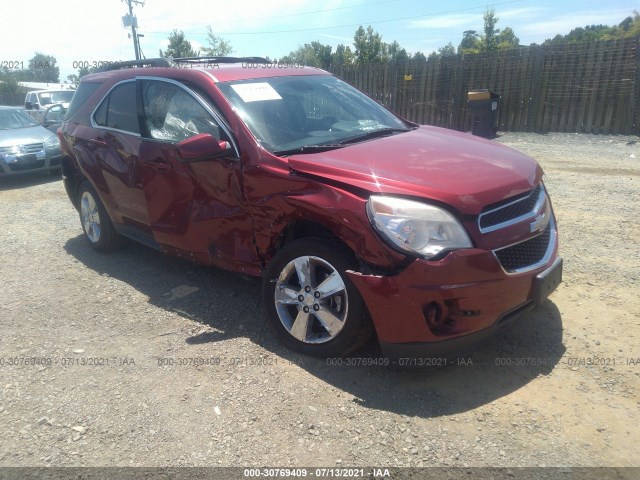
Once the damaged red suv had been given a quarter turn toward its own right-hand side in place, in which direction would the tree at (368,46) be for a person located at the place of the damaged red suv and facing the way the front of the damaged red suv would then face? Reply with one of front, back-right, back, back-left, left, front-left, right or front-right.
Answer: back-right

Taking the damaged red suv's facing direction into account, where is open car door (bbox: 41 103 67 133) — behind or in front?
behind

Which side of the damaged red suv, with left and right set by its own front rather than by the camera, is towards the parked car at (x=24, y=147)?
back

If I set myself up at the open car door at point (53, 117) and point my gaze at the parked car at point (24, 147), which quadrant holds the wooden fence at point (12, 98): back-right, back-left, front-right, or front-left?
back-right

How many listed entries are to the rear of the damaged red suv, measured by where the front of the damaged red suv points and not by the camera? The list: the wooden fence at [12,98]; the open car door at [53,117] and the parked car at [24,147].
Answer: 3

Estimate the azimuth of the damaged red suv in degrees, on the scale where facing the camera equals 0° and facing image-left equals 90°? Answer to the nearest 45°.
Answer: approximately 315°

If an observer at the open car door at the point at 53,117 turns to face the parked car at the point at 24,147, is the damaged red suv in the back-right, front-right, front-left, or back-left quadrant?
front-left

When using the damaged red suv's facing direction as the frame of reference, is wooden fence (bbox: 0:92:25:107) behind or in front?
behind

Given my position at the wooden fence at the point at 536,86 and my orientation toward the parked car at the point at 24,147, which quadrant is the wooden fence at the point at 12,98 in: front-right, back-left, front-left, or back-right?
front-right

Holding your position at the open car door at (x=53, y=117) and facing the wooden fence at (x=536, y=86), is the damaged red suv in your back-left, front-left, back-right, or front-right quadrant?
front-right

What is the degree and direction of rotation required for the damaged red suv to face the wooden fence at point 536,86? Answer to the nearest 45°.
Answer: approximately 90° to its left

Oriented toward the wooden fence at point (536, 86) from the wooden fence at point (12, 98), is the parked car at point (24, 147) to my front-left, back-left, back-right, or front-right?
front-right

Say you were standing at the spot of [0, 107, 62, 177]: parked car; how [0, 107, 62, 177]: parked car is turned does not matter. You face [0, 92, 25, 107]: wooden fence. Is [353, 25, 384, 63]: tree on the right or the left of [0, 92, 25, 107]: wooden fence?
right
